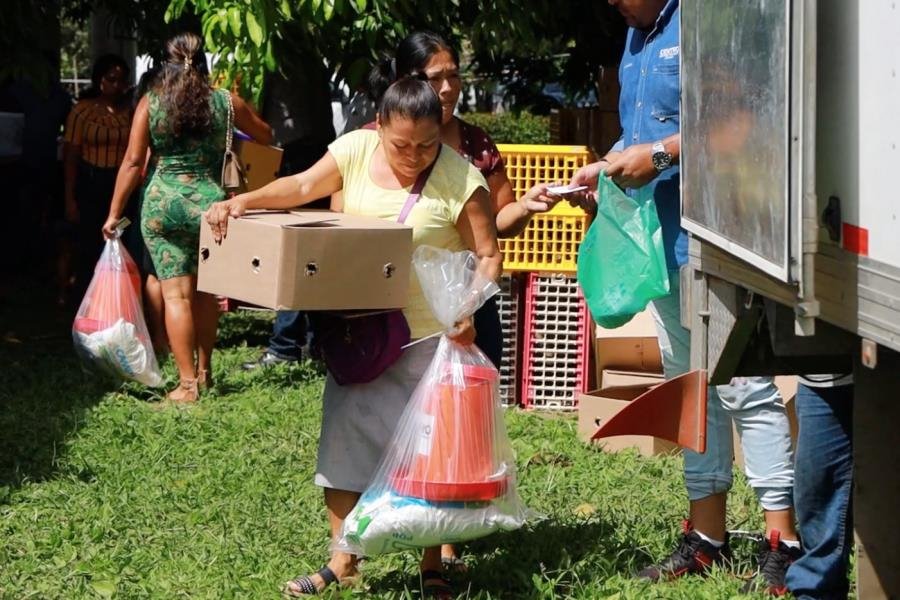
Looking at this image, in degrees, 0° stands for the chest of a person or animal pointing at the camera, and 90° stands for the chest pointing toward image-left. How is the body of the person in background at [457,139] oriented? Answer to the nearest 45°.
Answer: approximately 315°

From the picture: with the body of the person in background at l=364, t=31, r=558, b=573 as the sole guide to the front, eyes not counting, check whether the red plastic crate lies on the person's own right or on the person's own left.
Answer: on the person's own left

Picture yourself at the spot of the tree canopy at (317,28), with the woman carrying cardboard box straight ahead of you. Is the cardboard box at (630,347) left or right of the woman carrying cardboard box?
left

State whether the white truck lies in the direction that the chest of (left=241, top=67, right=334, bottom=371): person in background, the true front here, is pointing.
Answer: no

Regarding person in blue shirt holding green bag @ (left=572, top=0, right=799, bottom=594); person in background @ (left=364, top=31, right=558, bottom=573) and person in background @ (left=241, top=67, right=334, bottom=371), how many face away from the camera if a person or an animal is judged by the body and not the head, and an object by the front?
0

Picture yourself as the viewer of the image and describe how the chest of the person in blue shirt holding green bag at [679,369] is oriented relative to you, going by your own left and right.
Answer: facing the viewer and to the left of the viewer

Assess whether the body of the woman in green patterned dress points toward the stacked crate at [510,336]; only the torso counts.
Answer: no

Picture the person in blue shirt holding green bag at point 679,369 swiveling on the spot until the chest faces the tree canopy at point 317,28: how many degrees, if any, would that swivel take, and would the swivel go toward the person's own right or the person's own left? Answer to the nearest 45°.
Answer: approximately 90° to the person's own right

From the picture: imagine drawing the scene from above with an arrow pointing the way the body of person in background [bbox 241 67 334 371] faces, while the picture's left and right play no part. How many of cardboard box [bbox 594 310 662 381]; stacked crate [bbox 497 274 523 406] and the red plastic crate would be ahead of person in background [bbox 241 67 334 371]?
0

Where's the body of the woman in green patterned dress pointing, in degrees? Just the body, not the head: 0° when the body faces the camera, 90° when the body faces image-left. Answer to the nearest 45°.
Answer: approximately 180°

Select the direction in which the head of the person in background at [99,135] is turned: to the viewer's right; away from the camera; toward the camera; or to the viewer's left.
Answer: toward the camera

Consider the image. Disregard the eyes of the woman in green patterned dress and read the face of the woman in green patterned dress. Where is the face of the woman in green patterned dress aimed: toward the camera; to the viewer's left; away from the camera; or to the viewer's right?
away from the camera
